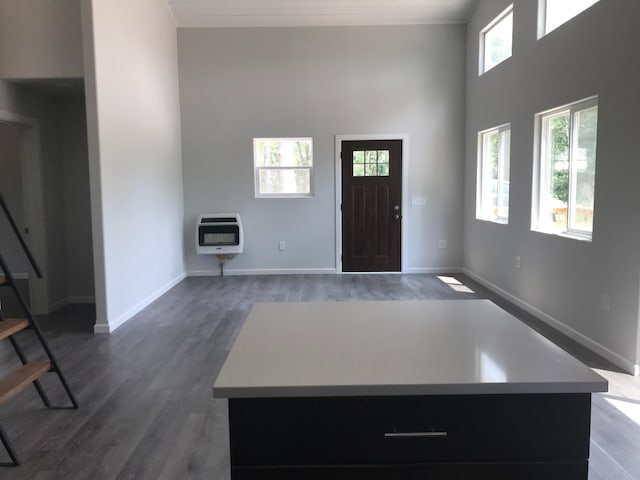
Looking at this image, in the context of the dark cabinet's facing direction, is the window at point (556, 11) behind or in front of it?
behind

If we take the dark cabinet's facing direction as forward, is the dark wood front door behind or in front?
behind

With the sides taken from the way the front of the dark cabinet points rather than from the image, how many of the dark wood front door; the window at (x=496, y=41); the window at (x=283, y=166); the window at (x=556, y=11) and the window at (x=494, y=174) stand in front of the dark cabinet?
0

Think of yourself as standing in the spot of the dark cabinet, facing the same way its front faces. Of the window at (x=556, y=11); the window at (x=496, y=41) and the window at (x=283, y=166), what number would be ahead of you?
0

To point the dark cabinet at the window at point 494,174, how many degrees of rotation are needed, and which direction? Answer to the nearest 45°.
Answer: approximately 180°

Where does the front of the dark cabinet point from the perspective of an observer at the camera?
facing the viewer

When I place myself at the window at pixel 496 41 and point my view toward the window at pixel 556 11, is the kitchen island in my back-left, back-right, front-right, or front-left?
front-right

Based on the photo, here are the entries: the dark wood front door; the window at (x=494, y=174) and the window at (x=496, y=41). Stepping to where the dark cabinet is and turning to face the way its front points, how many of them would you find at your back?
3

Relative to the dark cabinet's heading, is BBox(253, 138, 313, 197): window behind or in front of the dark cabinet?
behind

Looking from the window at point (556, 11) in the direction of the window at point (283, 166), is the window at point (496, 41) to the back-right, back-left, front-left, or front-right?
front-right

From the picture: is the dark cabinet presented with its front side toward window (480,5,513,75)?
no

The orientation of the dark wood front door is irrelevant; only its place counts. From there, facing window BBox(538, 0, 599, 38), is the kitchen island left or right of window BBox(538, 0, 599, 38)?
right

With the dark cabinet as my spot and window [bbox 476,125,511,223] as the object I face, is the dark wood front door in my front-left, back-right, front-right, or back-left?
front-left
